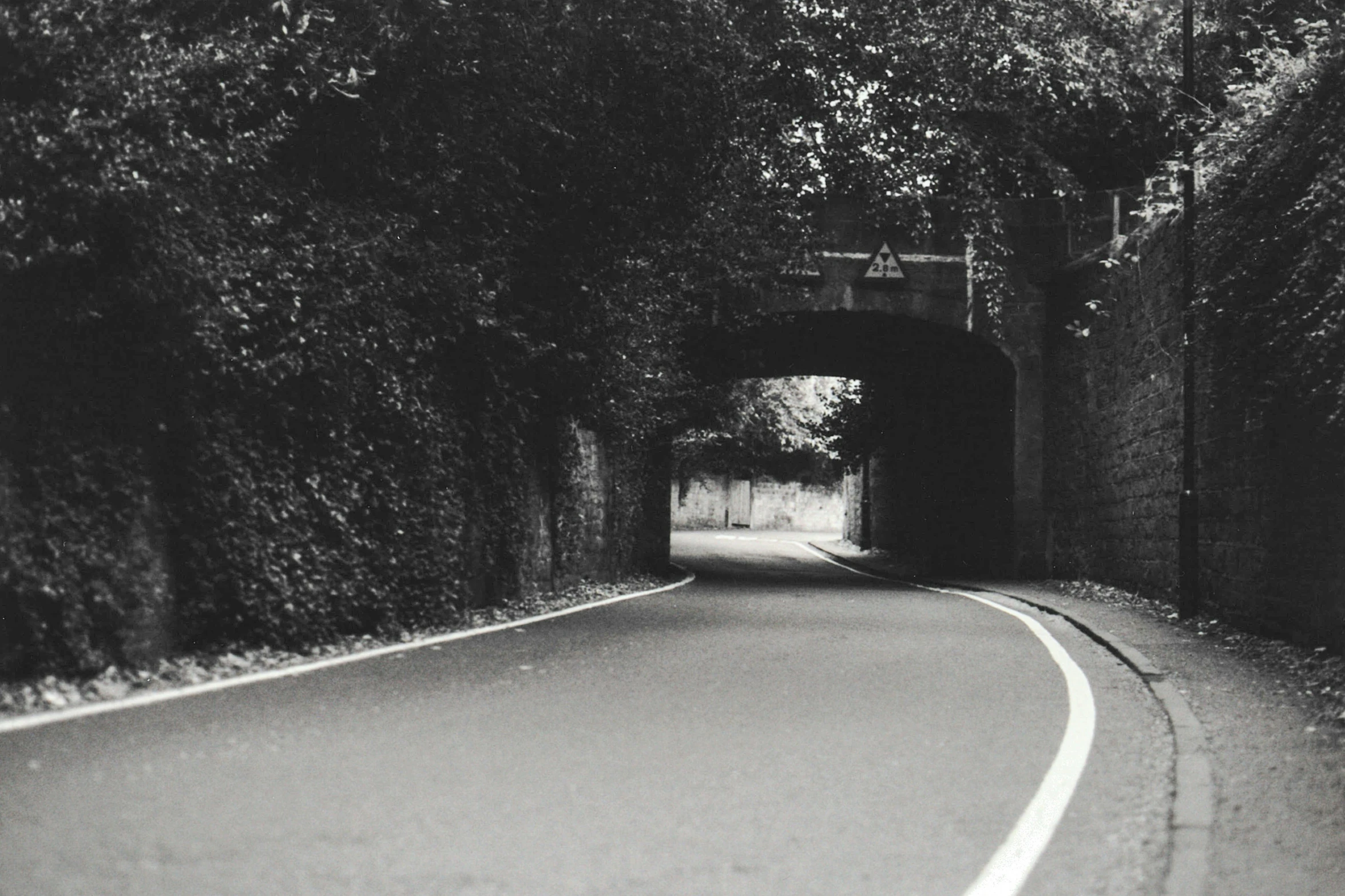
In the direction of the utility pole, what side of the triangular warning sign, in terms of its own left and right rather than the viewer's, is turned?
front

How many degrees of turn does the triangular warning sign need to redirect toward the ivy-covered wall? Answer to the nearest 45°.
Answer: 0° — it already faces it

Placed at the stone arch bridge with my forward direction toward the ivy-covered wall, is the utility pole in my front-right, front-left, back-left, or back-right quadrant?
front-left

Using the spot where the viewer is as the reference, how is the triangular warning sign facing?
facing the viewer

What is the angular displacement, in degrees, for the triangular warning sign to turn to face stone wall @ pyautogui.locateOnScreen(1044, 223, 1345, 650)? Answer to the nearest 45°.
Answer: approximately 45° to its left
